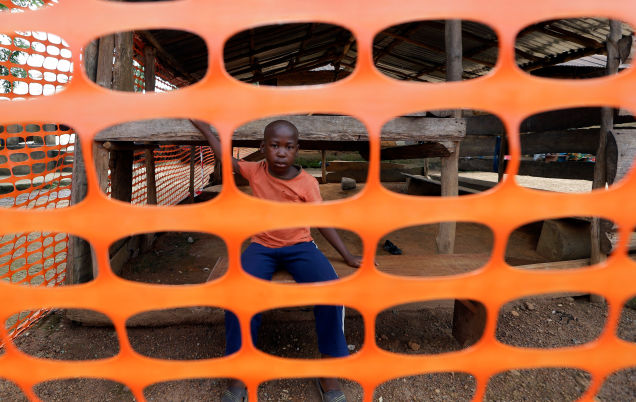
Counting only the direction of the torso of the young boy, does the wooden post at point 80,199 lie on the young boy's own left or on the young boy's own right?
on the young boy's own right

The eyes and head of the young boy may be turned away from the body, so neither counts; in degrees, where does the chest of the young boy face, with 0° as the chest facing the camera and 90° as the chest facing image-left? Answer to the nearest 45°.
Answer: approximately 0°

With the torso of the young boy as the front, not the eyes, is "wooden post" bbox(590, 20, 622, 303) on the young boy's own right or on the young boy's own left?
on the young boy's own left

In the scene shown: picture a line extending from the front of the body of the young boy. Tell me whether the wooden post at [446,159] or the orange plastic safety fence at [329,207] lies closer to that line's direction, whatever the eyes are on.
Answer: the orange plastic safety fence

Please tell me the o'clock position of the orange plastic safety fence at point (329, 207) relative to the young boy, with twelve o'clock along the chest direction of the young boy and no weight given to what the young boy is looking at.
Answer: The orange plastic safety fence is roughly at 12 o'clock from the young boy.

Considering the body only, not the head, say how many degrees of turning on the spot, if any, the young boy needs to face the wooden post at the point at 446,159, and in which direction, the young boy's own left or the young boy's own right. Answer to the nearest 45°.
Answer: approximately 135° to the young boy's own left

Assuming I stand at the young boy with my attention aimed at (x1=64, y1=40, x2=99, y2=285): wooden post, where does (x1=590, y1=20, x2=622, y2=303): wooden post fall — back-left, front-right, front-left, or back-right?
back-right

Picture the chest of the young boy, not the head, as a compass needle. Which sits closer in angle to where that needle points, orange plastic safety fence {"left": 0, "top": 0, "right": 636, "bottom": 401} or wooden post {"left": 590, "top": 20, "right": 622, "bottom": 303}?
the orange plastic safety fence
